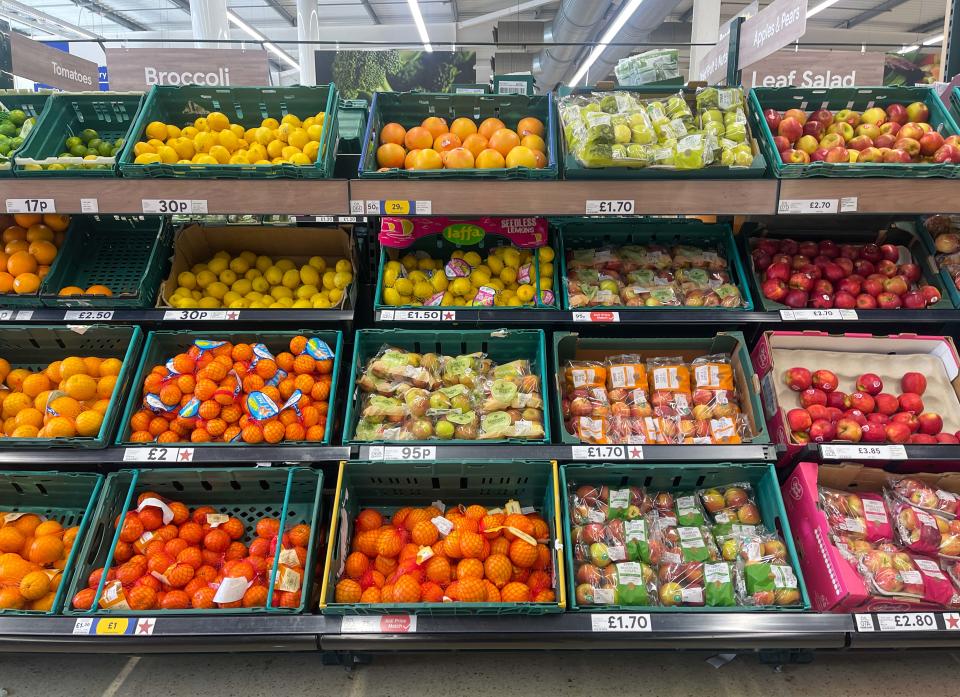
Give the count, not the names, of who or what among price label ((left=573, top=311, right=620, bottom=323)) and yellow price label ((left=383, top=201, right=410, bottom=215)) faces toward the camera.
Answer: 2

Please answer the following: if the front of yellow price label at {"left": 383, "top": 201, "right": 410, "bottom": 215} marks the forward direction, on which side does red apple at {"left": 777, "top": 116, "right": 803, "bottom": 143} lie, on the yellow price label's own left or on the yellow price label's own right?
on the yellow price label's own left

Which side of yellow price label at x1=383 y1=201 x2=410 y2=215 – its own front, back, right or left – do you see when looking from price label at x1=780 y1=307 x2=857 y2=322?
left

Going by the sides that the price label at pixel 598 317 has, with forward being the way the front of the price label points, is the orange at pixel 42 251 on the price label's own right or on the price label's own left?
on the price label's own right

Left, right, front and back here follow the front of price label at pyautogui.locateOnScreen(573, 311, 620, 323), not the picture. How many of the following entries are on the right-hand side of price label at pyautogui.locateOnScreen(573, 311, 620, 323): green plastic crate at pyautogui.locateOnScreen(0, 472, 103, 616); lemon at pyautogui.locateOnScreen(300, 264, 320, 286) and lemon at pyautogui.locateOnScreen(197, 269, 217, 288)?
3

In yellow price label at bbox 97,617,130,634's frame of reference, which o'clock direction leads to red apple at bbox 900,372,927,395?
The red apple is roughly at 10 o'clock from the yellow price label.

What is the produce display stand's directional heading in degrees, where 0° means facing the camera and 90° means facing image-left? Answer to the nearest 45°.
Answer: approximately 0°
